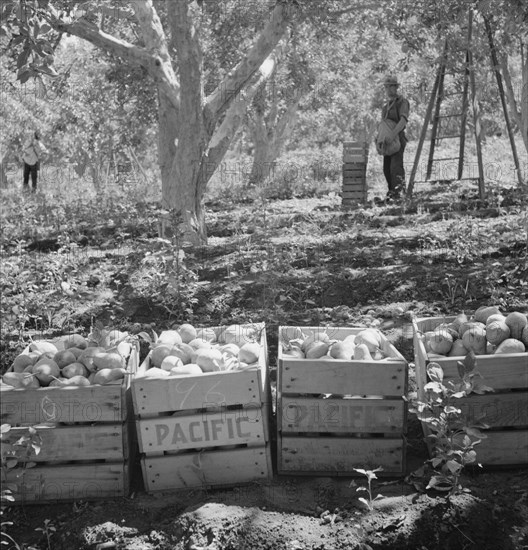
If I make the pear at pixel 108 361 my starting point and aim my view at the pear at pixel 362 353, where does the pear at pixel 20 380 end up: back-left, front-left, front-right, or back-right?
back-right

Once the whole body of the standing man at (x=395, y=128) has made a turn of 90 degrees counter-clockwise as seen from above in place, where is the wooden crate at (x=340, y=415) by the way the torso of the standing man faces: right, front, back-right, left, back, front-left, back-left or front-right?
front-right

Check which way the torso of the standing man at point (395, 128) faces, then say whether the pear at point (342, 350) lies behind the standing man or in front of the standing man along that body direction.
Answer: in front

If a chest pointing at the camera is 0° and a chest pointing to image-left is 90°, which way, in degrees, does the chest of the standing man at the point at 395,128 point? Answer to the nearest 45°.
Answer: approximately 45°

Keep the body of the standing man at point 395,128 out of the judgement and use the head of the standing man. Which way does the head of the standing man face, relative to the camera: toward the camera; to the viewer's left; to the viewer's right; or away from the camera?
toward the camera

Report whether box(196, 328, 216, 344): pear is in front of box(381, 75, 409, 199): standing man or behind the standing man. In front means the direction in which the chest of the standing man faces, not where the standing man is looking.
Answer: in front
